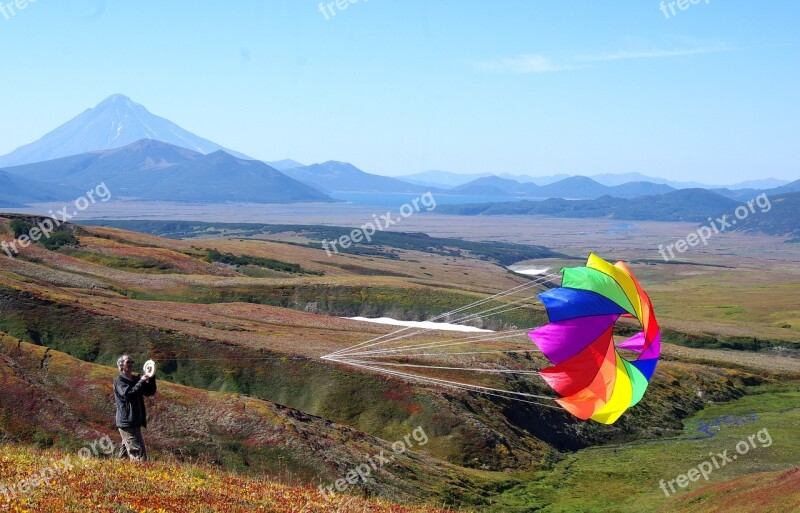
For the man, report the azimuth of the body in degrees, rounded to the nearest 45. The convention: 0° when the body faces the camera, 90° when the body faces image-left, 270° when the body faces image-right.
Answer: approximately 270°
